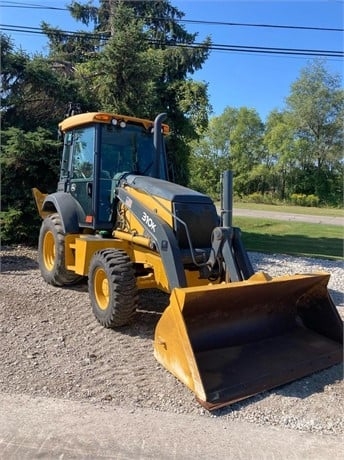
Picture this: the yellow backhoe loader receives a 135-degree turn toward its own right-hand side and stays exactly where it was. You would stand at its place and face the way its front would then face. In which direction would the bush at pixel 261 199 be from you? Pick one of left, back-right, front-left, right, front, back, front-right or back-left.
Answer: right

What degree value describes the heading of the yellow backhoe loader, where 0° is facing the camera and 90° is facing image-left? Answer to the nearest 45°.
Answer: approximately 315°

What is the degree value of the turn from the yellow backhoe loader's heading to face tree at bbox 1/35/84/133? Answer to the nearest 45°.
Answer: approximately 180°

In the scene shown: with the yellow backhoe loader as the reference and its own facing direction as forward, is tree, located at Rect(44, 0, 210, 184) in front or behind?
behind

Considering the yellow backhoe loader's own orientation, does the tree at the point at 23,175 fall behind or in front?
behind
